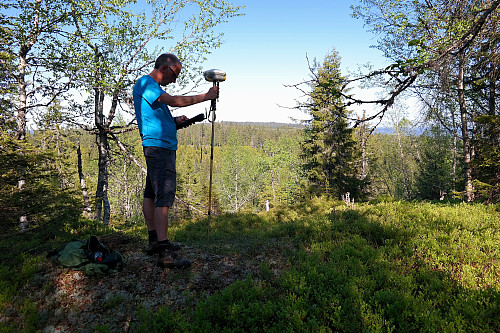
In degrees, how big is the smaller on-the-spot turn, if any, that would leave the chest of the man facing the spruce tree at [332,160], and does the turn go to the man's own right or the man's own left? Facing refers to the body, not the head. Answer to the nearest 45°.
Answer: approximately 45° to the man's own left

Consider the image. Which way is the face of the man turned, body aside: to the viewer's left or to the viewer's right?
to the viewer's right

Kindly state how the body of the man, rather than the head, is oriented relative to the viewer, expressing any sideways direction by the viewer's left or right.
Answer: facing to the right of the viewer
